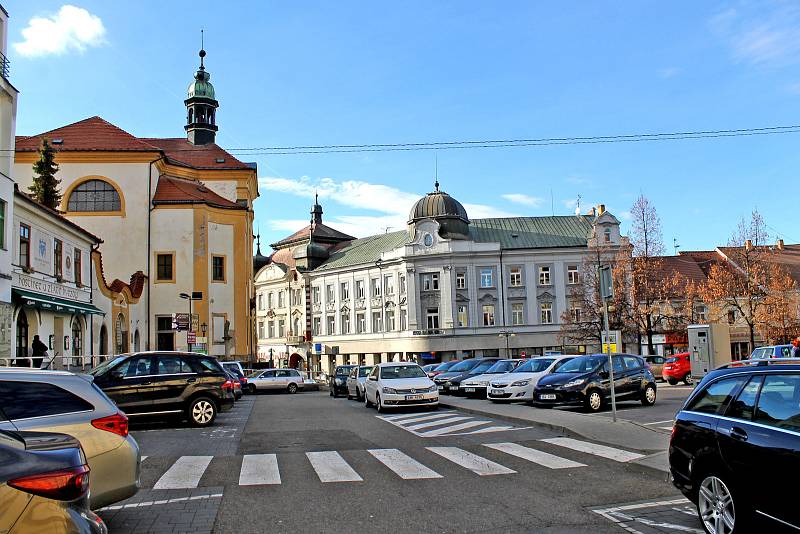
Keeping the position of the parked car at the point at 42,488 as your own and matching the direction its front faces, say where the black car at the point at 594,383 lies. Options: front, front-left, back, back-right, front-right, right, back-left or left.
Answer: back-right

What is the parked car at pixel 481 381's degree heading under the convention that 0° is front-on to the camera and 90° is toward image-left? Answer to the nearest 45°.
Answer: approximately 45°

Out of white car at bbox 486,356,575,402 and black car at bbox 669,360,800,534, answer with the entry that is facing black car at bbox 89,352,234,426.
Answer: the white car

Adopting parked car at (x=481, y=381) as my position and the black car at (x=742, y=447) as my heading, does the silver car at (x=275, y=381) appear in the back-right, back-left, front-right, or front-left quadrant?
back-right

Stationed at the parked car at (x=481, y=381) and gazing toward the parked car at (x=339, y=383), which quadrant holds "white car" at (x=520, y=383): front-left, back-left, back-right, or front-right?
back-left

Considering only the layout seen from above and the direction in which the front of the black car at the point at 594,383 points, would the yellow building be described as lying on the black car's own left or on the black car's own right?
on the black car's own right

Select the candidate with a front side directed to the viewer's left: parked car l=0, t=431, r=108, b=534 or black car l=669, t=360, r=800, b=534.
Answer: the parked car

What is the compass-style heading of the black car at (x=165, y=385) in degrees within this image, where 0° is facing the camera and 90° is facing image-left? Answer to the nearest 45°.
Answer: approximately 90°

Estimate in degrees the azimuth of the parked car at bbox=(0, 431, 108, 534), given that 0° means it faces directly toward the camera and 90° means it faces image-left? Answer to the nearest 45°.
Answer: approximately 90°

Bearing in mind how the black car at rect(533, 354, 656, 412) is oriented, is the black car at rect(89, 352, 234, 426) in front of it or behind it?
in front

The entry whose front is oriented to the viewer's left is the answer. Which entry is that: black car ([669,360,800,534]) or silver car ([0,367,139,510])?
the silver car
